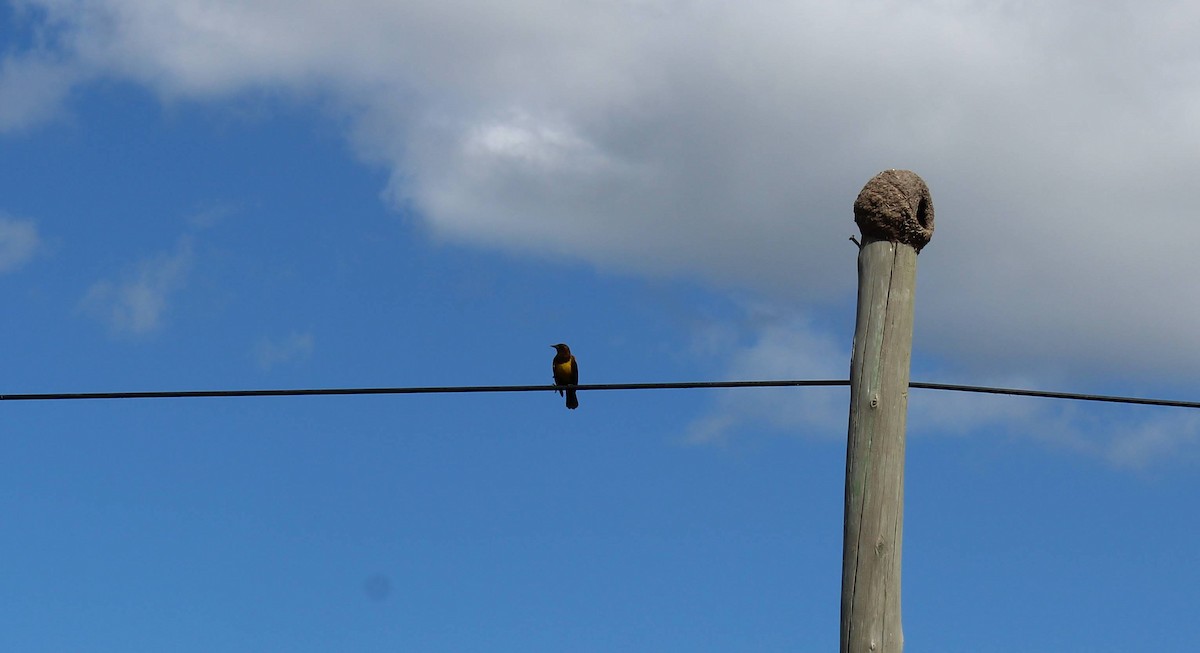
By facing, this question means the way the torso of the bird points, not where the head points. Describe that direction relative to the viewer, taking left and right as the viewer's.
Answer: facing the viewer and to the left of the viewer

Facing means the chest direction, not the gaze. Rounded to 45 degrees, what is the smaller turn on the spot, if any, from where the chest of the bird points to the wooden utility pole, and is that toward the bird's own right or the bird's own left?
approximately 45° to the bird's own left
